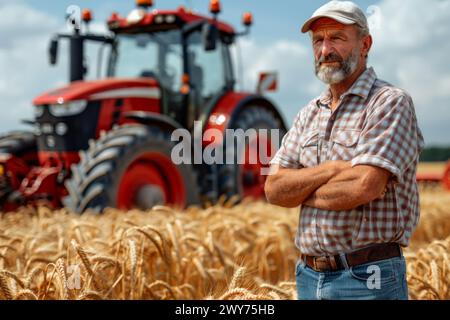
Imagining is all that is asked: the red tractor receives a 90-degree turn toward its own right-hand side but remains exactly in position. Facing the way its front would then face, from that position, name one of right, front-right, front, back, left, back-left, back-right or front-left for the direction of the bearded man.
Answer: back-left

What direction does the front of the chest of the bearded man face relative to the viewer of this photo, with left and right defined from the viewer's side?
facing the viewer and to the left of the viewer

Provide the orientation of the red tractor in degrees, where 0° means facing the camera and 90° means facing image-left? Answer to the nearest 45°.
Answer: approximately 45°
